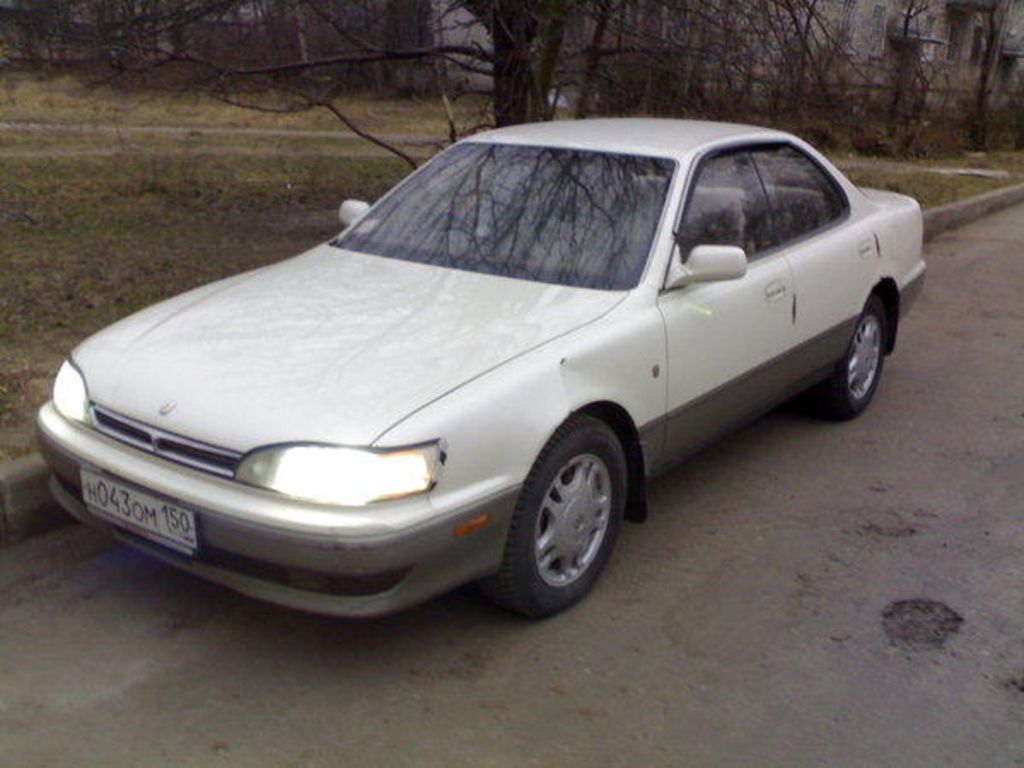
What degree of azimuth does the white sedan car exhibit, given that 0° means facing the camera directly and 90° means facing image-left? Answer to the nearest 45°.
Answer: approximately 45°

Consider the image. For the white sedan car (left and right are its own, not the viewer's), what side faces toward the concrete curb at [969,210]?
back

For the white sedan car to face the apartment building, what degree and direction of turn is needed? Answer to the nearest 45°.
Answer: approximately 180°
